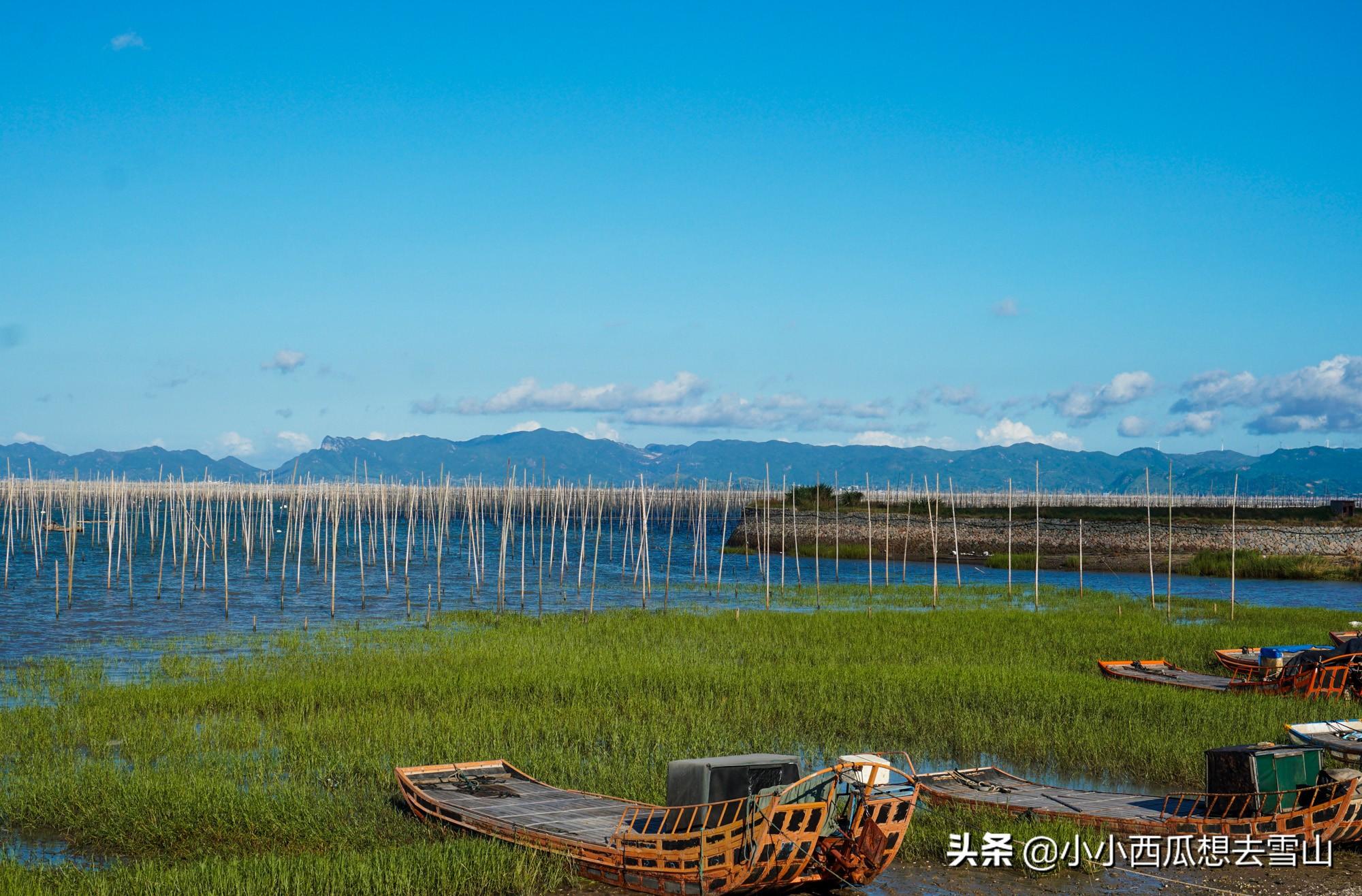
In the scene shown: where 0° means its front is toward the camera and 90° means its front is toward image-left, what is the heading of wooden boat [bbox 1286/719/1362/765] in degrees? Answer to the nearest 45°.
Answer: approximately 90°

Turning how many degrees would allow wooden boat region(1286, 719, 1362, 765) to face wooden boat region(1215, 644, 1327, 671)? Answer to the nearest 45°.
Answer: approximately 90° to its right

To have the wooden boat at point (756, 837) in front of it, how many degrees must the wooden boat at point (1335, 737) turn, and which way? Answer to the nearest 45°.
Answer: approximately 45° to its left

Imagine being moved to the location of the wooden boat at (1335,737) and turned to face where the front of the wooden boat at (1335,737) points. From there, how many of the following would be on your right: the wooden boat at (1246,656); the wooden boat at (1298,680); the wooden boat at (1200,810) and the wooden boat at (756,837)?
2

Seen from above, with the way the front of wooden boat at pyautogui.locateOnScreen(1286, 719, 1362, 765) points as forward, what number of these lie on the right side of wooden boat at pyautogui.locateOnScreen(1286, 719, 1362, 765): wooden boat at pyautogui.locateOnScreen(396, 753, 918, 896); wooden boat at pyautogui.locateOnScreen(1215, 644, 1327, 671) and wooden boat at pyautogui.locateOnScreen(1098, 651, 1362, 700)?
2

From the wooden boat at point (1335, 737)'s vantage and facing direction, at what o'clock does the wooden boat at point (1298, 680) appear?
the wooden boat at point (1298, 680) is roughly at 3 o'clock from the wooden boat at point (1335, 737).
